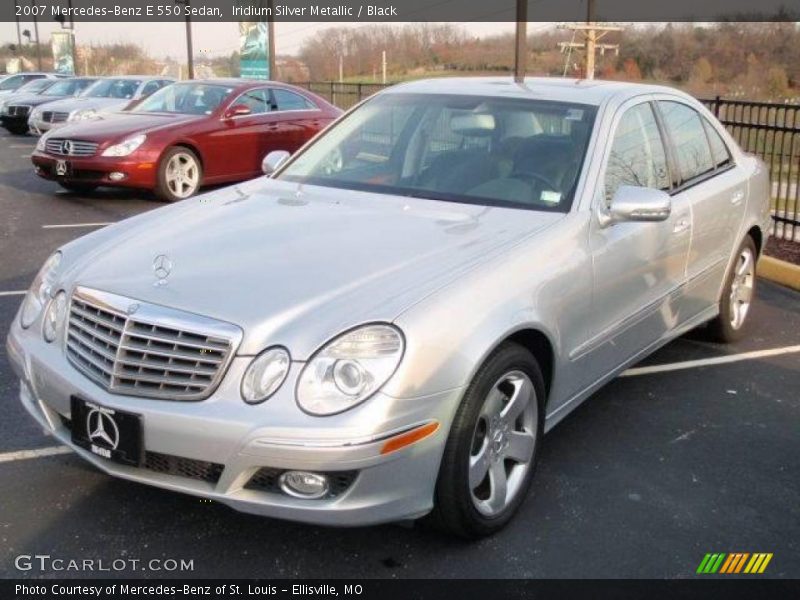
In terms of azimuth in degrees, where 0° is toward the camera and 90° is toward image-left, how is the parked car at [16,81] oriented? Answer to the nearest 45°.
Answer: approximately 45°

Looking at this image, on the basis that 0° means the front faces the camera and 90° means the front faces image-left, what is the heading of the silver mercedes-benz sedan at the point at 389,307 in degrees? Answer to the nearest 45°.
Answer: approximately 45°

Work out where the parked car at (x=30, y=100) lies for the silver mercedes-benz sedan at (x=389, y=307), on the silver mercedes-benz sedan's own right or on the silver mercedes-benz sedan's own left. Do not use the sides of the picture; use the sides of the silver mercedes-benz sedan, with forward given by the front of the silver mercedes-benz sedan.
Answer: on the silver mercedes-benz sedan's own right

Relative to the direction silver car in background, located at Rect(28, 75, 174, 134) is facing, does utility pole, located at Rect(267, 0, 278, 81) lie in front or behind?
behind

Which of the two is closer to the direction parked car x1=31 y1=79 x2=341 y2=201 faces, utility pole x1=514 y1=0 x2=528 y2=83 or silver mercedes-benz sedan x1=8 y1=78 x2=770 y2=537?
the silver mercedes-benz sedan

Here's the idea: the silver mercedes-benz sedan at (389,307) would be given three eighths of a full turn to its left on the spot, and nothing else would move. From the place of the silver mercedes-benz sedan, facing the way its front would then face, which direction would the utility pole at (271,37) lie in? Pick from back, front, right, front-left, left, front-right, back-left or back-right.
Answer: left

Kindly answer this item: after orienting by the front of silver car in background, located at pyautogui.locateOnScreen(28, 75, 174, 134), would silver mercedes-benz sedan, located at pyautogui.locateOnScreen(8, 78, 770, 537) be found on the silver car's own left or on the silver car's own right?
on the silver car's own left

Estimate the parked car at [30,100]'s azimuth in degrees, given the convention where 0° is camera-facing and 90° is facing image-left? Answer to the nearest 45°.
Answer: approximately 45°

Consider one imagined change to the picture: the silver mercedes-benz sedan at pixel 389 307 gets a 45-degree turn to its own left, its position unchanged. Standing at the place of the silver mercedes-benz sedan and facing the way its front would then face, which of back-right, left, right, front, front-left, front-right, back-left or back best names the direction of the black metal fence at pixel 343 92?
back
